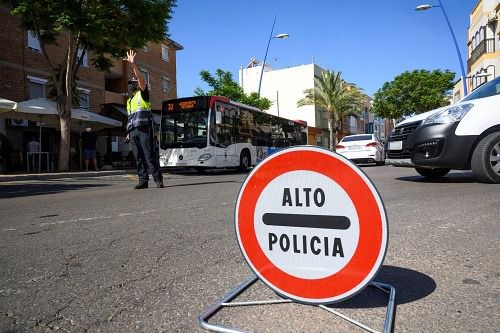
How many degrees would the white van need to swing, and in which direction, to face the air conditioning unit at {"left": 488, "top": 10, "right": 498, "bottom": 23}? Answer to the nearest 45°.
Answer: approximately 135° to its right

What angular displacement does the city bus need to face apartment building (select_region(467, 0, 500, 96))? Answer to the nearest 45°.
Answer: approximately 180°

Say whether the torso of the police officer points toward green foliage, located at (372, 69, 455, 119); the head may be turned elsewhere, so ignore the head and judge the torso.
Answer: no

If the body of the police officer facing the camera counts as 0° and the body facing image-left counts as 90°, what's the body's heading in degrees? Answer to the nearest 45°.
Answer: approximately 45°

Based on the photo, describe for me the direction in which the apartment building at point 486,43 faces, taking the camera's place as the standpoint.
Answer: facing the viewer and to the left of the viewer

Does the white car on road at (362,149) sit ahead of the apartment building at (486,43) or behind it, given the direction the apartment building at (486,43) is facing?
ahead

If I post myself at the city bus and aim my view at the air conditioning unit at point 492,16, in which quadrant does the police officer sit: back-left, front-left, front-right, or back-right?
back-right

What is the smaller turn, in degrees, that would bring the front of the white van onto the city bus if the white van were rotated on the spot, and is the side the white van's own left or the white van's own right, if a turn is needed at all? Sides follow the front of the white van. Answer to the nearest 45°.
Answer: approximately 90° to the white van's own right

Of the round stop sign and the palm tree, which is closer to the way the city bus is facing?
the round stop sign

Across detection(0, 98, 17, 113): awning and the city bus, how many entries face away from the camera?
0

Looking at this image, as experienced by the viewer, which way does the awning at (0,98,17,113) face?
facing the viewer and to the right of the viewer

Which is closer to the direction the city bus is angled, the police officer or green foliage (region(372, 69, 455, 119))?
the police officer

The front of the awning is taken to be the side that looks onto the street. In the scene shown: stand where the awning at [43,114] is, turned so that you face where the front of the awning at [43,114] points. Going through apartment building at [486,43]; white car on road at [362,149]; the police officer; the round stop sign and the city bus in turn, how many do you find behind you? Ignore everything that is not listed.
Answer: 0

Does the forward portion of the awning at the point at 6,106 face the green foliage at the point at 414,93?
no

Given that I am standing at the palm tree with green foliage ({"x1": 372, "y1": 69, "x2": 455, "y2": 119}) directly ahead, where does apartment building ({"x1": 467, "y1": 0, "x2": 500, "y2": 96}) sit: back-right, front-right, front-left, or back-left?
front-right
